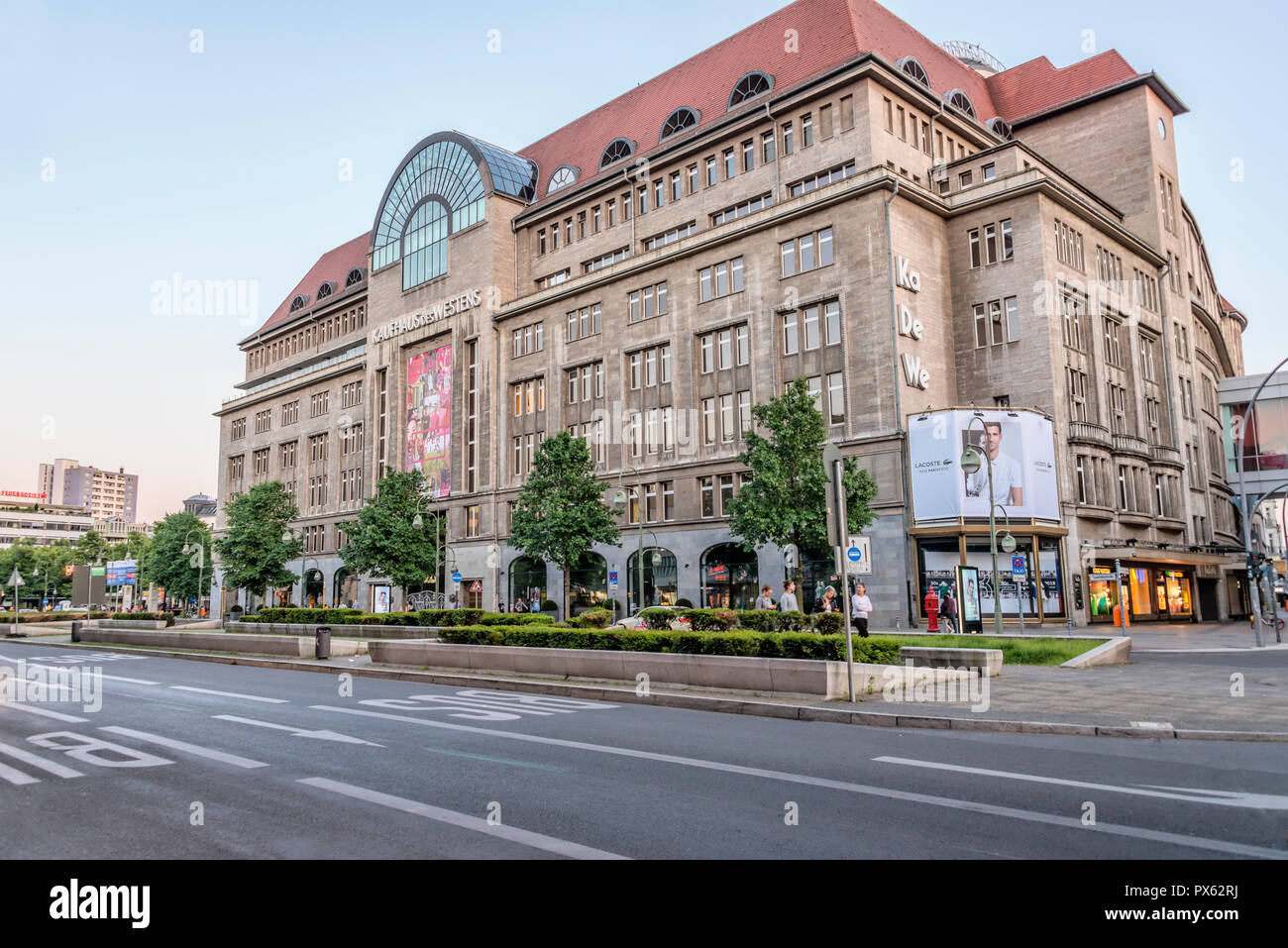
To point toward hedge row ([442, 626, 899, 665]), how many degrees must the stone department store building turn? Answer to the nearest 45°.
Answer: approximately 45° to its left

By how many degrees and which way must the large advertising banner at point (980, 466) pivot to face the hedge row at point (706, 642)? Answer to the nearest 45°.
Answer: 0° — it already faces it

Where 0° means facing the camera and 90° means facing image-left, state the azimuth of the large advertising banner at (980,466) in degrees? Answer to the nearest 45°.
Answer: approximately 0°

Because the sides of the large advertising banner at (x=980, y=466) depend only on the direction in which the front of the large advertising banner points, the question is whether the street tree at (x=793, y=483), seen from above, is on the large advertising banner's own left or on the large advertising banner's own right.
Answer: on the large advertising banner's own right

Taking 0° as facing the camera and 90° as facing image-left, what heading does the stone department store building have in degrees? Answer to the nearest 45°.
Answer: approximately 45°

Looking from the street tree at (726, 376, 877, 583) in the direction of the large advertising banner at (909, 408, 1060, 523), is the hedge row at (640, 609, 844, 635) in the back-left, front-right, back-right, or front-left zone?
back-right

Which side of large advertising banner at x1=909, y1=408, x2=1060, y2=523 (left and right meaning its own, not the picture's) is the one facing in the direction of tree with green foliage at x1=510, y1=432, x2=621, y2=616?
right

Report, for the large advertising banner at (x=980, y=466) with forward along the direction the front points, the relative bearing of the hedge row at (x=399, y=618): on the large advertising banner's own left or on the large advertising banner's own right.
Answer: on the large advertising banner's own right
